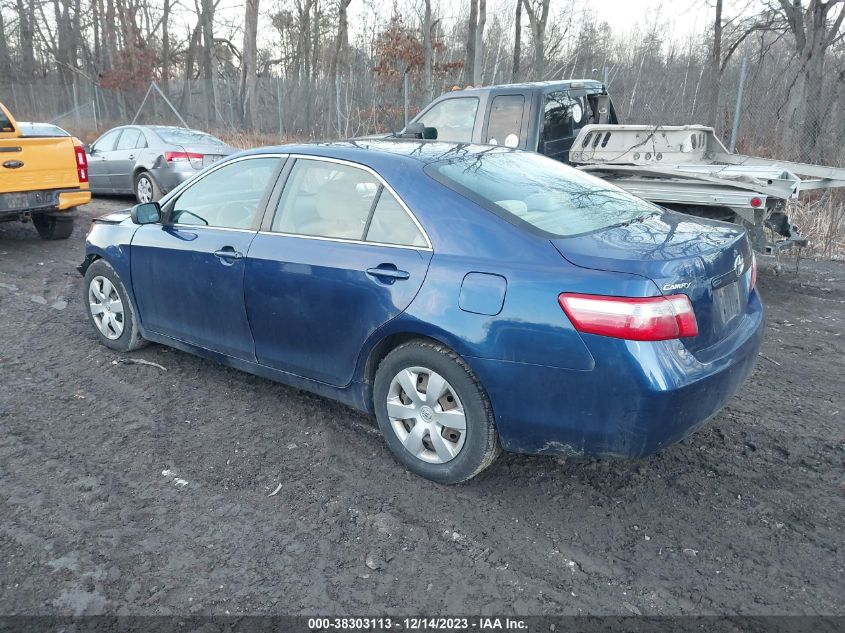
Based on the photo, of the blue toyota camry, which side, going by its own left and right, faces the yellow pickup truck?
front

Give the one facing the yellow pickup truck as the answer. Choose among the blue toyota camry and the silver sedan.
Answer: the blue toyota camry

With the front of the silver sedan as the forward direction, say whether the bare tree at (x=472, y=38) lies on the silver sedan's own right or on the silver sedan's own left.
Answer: on the silver sedan's own right

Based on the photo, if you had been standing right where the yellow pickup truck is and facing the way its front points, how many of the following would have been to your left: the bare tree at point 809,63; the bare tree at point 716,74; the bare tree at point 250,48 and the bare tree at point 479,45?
0

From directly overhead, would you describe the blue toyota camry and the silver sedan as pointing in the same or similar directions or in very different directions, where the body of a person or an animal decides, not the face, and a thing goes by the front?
same or similar directions

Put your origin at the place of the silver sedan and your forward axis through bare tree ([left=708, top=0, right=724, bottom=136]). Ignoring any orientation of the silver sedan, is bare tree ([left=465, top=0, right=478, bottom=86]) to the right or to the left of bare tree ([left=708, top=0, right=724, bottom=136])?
left

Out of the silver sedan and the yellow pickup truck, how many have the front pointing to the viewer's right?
0

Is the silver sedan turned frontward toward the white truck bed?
no

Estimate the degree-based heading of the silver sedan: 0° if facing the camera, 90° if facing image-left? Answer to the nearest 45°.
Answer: approximately 135°

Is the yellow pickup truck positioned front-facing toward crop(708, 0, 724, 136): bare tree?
no

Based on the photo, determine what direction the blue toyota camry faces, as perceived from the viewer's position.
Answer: facing away from the viewer and to the left of the viewer

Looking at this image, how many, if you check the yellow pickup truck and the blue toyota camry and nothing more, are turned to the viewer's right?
0

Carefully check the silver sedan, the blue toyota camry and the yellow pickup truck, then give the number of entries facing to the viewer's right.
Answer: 0

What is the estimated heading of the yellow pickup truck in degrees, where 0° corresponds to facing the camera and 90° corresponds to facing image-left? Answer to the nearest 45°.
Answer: approximately 135°

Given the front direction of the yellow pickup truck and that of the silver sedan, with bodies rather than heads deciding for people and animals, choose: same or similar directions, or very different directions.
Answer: same or similar directions

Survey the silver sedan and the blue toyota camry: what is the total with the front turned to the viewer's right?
0

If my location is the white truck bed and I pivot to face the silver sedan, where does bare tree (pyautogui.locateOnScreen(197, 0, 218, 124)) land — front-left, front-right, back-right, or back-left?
front-right

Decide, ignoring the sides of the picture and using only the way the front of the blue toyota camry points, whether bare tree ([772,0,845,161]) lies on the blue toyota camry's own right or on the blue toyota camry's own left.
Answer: on the blue toyota camry's own right

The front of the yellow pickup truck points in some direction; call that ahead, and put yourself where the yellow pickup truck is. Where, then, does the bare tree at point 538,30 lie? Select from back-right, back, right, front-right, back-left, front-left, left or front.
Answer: right

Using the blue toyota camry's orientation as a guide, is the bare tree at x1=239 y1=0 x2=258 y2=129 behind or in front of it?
in front
